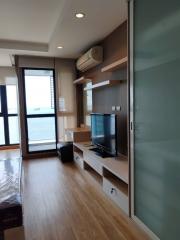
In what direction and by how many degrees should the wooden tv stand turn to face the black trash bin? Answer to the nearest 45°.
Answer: approximately 90° to its right

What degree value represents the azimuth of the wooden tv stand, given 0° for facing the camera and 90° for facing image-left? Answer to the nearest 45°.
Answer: approximately 45°

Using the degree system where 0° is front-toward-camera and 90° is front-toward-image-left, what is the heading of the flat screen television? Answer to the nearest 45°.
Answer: approximately 45°

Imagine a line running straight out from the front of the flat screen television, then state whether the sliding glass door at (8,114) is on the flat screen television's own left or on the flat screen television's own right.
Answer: on the flat screen television's own right

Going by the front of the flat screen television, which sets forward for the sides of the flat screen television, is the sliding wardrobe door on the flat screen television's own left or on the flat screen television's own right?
on the flat screen television's own left

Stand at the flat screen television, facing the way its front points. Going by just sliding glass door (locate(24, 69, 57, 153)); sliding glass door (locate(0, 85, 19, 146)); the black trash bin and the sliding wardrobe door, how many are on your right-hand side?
3

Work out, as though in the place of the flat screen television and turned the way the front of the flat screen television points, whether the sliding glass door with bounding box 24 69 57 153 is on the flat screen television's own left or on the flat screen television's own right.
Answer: on the flat screen television's own right

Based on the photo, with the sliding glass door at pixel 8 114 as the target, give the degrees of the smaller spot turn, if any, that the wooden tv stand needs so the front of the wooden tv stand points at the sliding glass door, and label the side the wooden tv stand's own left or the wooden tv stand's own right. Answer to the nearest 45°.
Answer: approximately 90° to the wooden tv stand's own right
